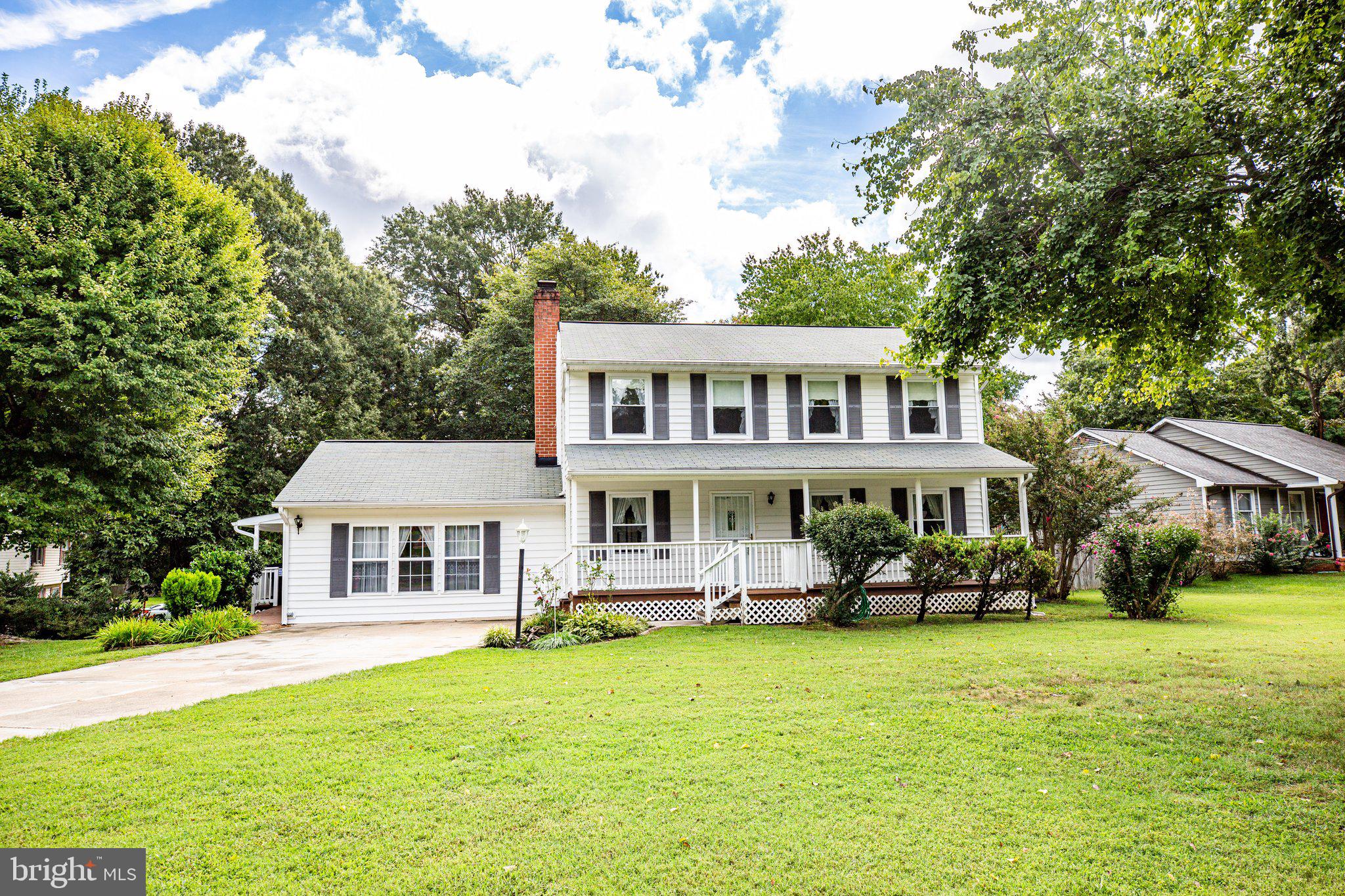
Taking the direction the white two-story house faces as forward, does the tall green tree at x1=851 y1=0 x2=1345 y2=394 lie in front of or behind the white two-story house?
in front

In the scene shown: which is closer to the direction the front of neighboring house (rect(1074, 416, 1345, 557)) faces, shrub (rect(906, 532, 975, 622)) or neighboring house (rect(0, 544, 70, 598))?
the shrub

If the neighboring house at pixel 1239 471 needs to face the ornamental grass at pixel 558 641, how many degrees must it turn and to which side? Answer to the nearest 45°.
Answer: approximately 45° to its right

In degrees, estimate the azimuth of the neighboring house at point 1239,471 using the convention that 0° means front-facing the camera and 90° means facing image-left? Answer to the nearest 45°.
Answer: approximately 315°

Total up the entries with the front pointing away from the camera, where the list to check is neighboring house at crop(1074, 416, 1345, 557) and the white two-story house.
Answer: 0

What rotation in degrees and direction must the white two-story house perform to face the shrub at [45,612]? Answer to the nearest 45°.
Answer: approximately 90° to its right

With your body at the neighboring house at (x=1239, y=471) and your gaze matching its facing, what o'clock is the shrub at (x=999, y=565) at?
The shrub is roughly at 2 o'clock from the neighboring house.

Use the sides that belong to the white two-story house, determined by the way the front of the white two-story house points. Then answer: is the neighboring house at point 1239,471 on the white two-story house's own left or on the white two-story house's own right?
on the white two-story house's own left

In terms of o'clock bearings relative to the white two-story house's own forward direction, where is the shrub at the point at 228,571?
The shrub is roughly at 3 o'clock from the white two-story house.

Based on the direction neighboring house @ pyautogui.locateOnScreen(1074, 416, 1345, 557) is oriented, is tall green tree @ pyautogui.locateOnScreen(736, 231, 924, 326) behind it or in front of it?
behind

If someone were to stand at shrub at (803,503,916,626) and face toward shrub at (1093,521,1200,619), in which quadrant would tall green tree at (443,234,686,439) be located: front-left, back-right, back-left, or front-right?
back-left
